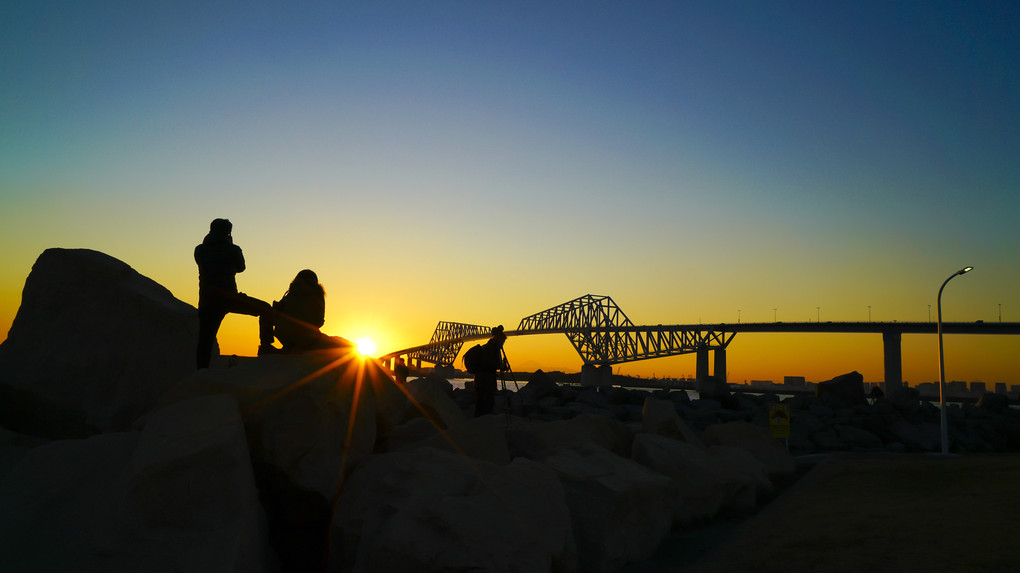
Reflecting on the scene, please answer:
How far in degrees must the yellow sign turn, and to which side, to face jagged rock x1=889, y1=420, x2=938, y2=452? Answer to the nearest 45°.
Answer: approximately 135° to its left

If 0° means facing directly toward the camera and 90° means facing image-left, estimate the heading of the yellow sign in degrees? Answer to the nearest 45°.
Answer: approximately 0°

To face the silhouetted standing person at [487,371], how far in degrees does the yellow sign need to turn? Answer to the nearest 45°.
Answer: approximately 45° to its right

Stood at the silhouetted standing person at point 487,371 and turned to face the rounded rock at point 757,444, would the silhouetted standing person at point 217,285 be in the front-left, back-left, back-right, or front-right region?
back-right

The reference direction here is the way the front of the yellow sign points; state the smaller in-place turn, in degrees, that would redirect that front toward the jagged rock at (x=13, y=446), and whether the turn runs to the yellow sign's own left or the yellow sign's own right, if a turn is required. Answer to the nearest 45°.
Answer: approximately 45° to the yellow sign's own right

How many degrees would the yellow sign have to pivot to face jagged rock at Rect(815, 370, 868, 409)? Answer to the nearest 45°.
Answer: approximately 180°
